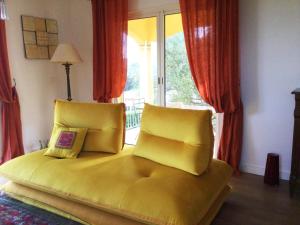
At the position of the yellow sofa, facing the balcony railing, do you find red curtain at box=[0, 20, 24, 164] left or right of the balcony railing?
left

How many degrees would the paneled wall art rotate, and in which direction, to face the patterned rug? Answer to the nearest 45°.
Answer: approximately 45° to its right

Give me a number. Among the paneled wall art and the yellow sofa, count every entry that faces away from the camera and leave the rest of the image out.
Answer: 0

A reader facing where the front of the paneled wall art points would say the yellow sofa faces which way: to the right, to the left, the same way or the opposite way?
to the right

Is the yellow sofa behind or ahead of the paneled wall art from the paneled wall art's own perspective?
ahead

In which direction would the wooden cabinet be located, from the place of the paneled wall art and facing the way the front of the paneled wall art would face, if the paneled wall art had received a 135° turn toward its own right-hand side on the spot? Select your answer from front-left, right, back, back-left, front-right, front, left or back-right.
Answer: back-left

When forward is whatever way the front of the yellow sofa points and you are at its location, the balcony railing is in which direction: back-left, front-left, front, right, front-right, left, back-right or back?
back-right

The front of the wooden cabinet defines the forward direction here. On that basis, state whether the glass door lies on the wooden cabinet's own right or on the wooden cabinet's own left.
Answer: on the wooden cabinet's own right

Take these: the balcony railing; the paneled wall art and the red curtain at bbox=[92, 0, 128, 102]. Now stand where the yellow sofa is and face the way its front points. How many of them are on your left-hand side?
0

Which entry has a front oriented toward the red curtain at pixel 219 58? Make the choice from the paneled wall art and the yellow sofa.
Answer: the paneled wall art

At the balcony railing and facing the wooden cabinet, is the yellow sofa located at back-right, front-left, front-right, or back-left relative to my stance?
front-right

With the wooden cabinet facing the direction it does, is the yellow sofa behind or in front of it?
in front

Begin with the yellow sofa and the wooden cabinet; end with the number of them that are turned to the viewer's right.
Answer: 0

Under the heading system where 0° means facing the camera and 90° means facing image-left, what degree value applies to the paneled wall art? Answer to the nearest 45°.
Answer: approximately 315°

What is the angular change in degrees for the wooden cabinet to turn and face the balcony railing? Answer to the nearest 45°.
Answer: approximately 45° to its right

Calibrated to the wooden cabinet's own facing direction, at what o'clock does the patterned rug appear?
The patterned rug is roughly at 12 o'clock from the wooden cabinet.

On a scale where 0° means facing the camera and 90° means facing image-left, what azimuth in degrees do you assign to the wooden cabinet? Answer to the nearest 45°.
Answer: approximately 45°

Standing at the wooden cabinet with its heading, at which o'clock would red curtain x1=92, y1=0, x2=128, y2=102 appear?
The red curtain is roughly at 2 o'clock from the wooden cabinet.

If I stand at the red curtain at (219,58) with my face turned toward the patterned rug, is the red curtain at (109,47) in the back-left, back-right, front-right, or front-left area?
front-right
